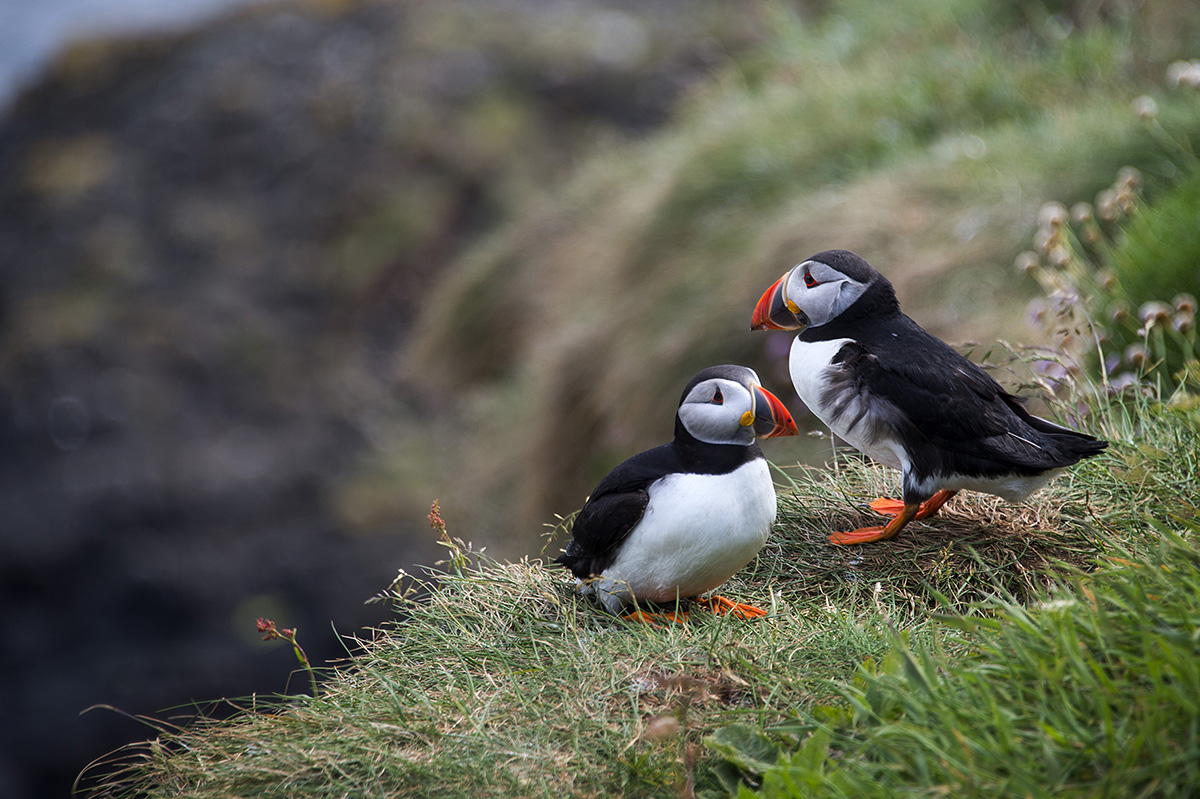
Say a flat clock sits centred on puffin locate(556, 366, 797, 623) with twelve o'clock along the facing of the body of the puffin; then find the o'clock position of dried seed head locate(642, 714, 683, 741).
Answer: The dried seed head is roughly at 2 o'clock from the puffin.

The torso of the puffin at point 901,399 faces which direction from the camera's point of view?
to the viewer's left

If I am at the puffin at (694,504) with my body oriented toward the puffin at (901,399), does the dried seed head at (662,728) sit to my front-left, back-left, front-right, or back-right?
back-right

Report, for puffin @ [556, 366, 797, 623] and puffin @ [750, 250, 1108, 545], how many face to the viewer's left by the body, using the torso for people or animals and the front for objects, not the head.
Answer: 1

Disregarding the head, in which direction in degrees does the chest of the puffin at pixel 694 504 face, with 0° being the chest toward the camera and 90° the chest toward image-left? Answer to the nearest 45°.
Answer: approximately 315°
